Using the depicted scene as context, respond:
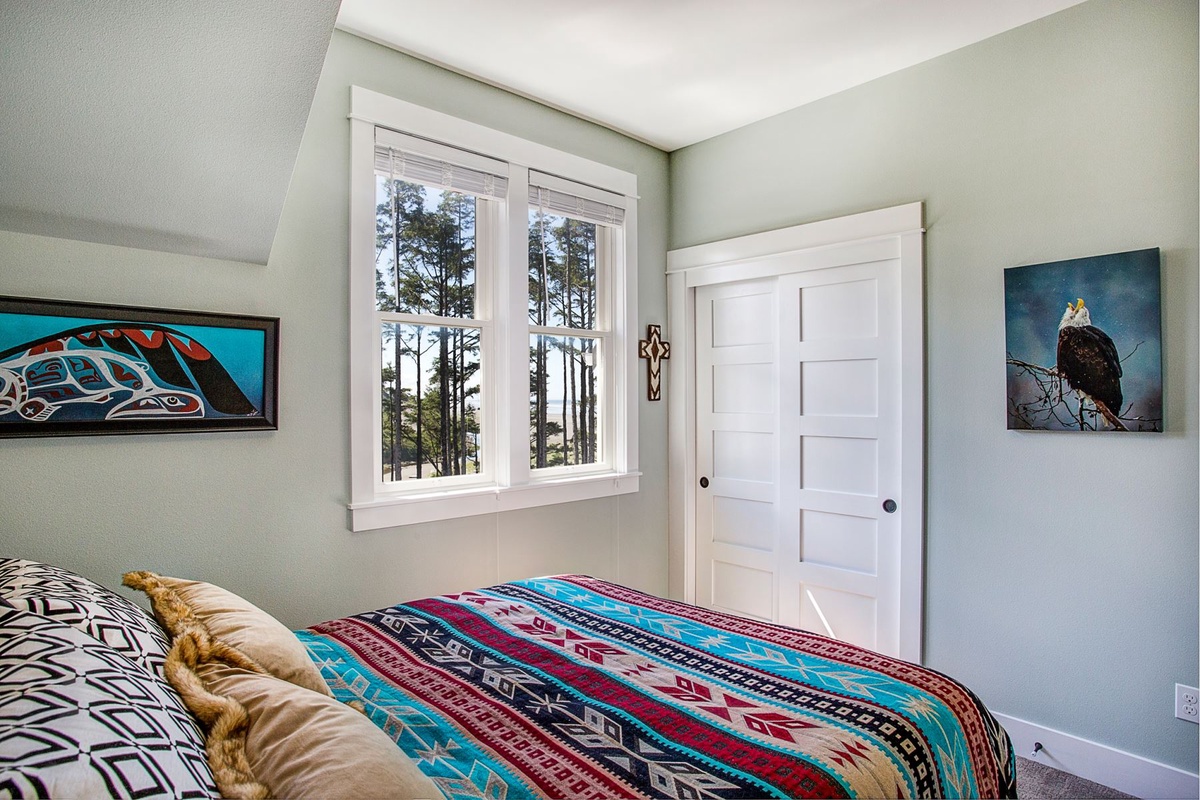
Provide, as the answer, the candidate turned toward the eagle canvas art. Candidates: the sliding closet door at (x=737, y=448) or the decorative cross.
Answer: the decorative cross

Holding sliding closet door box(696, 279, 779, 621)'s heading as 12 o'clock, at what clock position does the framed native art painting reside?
The framed native art painting is roughly at 12 o'clock from the sliding closet door.

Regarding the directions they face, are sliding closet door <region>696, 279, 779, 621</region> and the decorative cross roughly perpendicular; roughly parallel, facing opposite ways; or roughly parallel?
roughly perpendicular

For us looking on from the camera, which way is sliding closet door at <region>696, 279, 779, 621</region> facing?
facing the viewer and to the left of the viewer

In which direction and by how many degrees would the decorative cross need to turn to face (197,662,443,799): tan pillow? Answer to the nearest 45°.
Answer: approximately 45° to its right

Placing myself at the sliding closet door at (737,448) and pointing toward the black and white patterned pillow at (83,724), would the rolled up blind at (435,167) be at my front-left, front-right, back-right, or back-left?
front-right

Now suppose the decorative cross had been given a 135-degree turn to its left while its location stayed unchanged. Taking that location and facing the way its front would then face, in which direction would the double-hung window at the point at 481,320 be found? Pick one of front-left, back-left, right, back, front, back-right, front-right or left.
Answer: back-left

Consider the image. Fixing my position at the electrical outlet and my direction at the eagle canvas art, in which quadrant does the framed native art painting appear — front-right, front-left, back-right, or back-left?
front-left

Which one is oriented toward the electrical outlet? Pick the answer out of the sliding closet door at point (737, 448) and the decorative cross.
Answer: the decorative cross

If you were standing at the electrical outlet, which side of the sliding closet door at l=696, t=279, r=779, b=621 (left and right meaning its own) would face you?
left

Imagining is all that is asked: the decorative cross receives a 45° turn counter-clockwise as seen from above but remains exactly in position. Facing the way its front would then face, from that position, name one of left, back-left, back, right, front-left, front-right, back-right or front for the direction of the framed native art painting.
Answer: back-right

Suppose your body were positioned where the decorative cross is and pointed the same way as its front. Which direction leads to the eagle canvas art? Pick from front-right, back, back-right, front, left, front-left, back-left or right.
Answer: front

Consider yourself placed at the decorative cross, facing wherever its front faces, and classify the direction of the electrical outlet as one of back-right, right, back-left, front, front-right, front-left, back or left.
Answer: front
